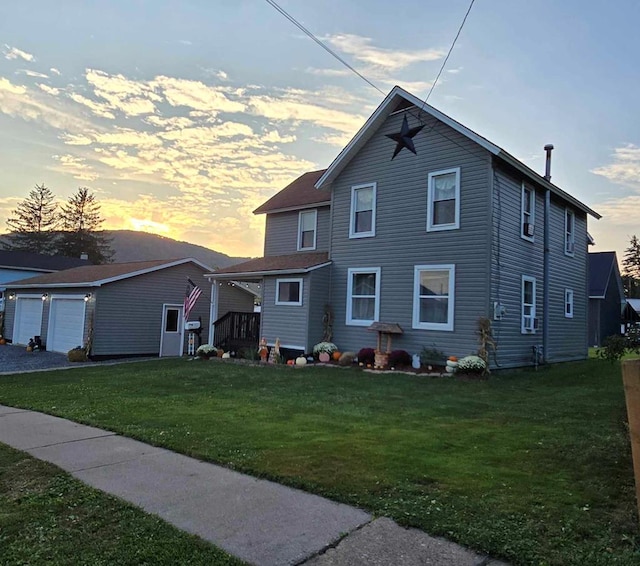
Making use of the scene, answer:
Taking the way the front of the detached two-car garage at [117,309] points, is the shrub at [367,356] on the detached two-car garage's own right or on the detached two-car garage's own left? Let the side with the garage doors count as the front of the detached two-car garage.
on the detached two-car garage's own left

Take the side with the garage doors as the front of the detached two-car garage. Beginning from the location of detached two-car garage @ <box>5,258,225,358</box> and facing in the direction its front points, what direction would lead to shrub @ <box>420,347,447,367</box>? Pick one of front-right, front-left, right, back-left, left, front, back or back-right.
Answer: left

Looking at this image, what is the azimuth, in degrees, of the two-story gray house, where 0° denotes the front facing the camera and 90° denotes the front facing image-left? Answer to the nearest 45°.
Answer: approximately 45°

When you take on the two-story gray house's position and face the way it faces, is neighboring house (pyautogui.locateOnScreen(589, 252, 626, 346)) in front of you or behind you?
behind

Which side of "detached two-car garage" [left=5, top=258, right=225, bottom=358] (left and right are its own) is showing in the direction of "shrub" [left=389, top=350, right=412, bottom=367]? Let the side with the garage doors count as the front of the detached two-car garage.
left
